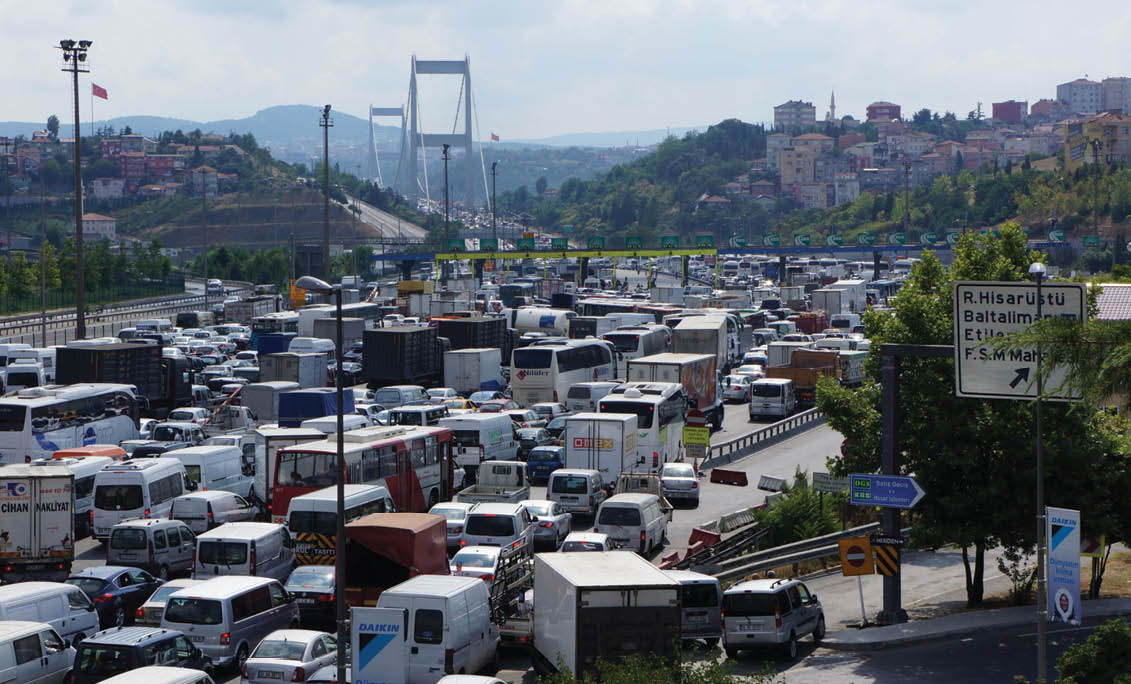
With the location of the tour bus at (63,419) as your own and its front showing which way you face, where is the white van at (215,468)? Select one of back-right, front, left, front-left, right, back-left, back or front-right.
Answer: right

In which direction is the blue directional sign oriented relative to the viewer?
toward the camera

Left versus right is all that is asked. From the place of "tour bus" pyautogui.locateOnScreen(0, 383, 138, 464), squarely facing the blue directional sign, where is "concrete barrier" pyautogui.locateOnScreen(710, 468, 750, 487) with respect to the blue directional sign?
left

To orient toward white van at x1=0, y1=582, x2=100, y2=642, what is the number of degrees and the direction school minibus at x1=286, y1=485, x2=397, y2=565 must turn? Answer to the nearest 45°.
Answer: approximately 180°

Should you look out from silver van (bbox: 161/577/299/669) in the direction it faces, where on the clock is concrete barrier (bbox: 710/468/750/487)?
The concrete barrier is roughly at 12 o'clock from the silver van.

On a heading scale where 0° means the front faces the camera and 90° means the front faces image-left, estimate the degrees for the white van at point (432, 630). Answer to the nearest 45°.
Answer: approximately 225°

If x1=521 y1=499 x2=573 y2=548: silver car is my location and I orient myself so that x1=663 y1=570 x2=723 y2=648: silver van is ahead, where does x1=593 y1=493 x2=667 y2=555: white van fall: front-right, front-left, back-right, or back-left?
front-left

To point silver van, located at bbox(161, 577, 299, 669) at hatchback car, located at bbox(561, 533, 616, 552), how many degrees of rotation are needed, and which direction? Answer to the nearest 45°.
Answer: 0° — it already faces it

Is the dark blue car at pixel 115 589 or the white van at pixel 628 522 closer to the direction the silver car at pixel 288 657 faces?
the white van

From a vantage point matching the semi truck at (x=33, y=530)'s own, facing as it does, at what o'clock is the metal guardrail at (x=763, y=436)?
The metal guardrail is roughly at 2 o'clock from the semi truck.

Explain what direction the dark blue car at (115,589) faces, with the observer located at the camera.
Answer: facing away from the viewer and to the right of the viewer

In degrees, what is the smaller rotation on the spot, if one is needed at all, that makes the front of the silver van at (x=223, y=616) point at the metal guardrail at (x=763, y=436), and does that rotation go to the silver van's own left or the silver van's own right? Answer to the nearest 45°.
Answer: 0° — it already faces it

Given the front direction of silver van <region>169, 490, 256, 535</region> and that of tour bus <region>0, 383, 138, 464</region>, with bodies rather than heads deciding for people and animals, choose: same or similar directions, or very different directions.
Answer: same or similar directions

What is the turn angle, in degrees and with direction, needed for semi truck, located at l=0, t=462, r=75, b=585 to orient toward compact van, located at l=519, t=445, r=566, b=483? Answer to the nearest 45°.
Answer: approximately 45° to its right

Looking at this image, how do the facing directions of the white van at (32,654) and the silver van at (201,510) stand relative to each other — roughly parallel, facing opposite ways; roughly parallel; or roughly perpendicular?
roughly parallel

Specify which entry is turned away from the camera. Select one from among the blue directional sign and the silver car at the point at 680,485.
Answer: the silver car
